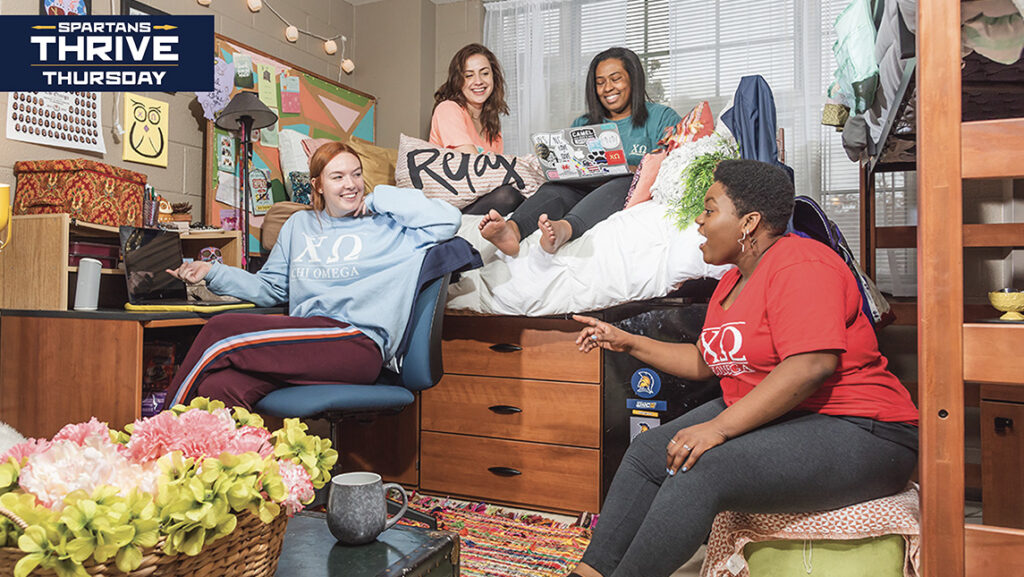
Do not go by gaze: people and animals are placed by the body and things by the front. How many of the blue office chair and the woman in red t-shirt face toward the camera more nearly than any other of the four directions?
0

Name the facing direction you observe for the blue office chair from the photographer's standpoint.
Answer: facing to the left of the viewer

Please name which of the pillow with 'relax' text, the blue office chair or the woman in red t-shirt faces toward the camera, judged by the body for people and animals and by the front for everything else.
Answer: the pillow with 'relax' text

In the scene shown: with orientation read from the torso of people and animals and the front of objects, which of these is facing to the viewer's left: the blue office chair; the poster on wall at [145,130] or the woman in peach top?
the blue office chair

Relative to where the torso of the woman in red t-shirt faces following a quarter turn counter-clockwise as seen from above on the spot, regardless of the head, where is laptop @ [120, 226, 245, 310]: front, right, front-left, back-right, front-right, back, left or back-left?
right

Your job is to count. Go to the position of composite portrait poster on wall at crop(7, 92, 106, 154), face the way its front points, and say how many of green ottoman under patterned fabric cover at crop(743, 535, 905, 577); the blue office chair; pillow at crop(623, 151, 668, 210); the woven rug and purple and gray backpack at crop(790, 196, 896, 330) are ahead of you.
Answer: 5

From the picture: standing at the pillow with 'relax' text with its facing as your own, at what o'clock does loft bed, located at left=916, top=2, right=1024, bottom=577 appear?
The loft bed is roughly at 11 o'clock from the pillow with 'relax' text.

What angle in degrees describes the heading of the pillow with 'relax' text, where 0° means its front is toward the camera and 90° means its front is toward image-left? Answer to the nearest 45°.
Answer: approximately 0°

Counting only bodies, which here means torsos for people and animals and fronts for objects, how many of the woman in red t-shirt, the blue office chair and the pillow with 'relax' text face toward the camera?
1

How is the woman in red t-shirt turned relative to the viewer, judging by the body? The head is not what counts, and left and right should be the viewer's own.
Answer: facing to the left of the viewer

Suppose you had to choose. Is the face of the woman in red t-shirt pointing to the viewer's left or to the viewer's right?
to the viewer's left

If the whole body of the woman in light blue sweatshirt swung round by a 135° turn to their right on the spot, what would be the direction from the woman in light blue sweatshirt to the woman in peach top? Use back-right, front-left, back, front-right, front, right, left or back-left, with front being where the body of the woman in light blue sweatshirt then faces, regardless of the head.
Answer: front-right

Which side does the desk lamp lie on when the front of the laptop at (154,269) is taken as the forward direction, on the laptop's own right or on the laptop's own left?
on the laptop's own left

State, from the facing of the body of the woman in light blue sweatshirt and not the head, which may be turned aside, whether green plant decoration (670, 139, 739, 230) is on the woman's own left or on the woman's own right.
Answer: on the woman's own left

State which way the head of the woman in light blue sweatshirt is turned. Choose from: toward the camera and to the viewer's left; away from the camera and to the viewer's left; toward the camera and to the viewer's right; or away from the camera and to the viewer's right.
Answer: toward the camera and to the viewer's right
